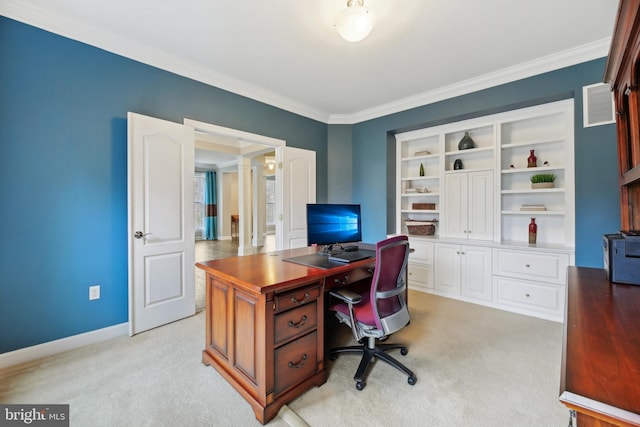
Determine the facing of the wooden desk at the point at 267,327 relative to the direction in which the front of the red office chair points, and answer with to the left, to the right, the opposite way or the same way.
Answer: the opposite way

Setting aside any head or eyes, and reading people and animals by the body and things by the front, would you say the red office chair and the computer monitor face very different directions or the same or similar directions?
very different directions

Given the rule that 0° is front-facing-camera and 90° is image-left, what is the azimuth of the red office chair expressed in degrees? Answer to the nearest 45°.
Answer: approximately 135°

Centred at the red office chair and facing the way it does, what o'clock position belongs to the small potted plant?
The small potted plant is roughly at 3 o'clock from the red office chair.

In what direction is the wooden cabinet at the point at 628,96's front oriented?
to the viewer's left

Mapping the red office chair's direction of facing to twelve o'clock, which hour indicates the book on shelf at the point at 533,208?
The book on shelf is roughly at 3 o'clock from the red office chair.
